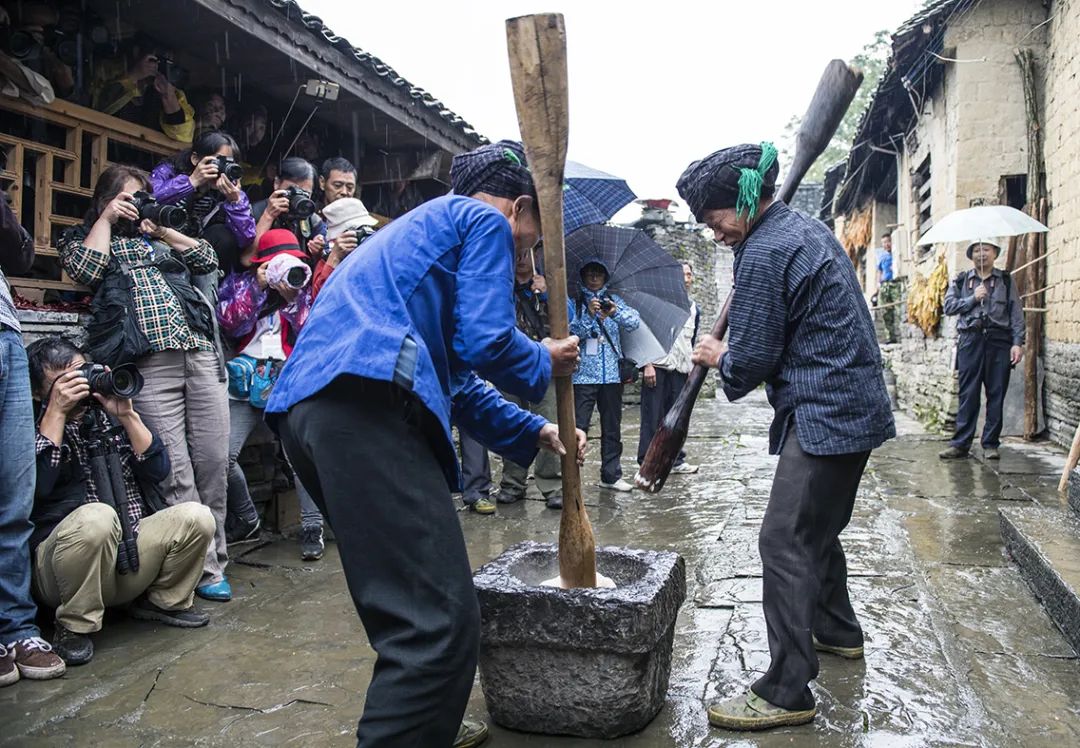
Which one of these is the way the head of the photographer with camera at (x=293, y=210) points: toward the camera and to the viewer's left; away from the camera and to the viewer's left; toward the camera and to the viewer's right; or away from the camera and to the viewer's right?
toward the camera and to the viewer's right

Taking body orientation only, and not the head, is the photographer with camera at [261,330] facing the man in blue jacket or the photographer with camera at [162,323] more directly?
the man in blue jacket

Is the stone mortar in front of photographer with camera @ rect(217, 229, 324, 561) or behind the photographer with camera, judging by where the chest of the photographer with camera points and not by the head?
in front

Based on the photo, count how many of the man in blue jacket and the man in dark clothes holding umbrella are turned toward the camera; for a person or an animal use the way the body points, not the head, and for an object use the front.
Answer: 1

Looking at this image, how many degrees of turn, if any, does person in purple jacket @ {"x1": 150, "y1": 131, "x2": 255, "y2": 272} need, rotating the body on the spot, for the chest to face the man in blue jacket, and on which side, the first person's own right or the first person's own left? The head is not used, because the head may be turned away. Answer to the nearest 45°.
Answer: approximately 45° to the first person's own right

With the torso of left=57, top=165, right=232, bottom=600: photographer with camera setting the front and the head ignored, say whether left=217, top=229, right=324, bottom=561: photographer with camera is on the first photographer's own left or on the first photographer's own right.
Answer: on the first photographer's own left

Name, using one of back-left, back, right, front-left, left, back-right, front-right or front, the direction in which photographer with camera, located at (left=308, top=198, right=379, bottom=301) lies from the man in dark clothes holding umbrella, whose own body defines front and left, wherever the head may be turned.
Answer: front-right

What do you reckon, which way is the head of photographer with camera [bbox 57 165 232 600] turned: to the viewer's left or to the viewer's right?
to the viewer's right

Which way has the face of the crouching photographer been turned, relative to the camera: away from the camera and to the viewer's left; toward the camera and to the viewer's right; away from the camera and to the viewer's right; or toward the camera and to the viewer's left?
toward the camera and to the viewer's right

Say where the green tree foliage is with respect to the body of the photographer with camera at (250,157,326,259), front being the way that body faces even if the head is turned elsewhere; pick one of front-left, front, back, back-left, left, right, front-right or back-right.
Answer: left

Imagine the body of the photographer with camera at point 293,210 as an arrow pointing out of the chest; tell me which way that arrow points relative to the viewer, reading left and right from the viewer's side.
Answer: facing the viewer and to the right of the viewer
